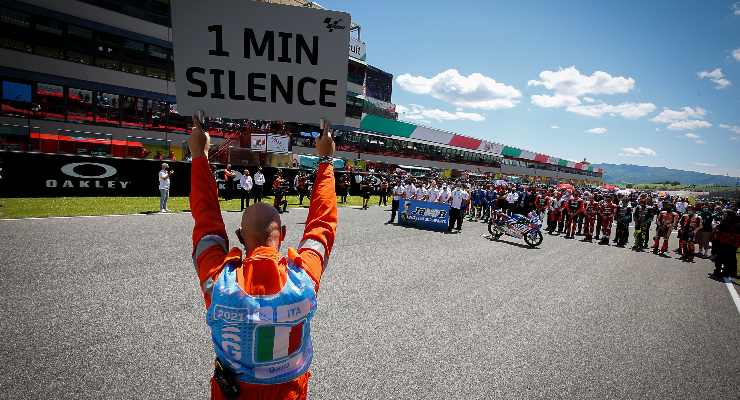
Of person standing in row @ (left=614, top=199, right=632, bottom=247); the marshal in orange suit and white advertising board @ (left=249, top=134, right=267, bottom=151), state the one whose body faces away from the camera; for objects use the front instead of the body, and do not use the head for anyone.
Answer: the marshal in orange suit

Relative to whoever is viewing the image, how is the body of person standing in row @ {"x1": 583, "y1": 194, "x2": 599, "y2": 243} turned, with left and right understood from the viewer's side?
facing the viewer and to the left of the viewer

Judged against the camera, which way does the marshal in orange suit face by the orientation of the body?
away from the camera

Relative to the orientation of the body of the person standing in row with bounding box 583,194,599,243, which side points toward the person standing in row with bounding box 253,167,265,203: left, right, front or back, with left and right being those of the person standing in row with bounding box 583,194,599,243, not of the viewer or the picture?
right

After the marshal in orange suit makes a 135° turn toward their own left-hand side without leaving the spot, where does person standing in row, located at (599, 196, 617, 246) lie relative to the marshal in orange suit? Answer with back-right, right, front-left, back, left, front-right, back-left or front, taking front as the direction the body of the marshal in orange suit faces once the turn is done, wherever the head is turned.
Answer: back

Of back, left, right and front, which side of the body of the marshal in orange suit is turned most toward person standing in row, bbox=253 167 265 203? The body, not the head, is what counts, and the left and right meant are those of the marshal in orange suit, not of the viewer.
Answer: front

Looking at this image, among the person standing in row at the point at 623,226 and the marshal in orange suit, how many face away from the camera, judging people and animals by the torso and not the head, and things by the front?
1

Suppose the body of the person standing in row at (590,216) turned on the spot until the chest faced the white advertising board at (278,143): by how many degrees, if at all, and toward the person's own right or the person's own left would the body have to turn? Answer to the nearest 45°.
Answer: approximately 45° to the person's own right

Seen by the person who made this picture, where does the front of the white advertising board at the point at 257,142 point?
facing the viewer

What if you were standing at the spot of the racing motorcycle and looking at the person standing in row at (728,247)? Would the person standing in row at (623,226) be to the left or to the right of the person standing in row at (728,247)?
left

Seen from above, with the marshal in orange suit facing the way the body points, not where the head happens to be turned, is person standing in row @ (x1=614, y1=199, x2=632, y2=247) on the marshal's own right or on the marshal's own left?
on the marshal's own right

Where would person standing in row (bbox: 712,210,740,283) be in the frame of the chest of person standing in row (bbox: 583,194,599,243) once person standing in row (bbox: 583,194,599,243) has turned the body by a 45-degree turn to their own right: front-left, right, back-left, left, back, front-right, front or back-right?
back-left

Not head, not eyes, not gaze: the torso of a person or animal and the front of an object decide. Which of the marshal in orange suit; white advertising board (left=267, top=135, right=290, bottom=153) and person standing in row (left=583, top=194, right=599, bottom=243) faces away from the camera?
the marshal in orange suit

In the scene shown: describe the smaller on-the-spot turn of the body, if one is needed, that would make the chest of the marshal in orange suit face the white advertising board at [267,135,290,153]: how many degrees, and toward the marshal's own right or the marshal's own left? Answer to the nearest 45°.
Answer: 0° — they already face it

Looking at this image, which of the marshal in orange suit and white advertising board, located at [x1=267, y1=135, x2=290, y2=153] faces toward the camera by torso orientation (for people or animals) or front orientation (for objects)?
the white advertising board
